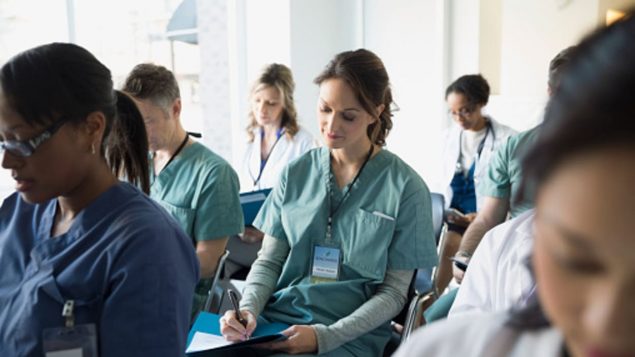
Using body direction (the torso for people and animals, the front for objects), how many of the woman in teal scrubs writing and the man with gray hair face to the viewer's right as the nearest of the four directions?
0

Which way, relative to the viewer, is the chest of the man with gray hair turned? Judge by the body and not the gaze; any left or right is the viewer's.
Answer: facing the viewer and to the left of the viewer

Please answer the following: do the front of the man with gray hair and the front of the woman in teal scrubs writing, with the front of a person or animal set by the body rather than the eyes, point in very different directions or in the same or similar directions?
same or similar directions

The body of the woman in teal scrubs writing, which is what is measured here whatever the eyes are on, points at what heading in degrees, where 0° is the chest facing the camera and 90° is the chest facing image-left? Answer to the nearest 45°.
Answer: approximately 45°

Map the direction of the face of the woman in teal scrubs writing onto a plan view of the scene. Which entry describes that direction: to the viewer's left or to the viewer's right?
to the viewer's left
